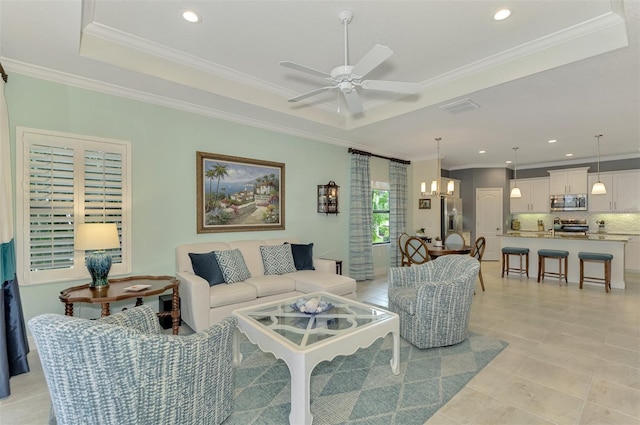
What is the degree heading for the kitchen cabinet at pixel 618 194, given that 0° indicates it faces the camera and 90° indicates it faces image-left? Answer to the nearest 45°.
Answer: approximately 0°

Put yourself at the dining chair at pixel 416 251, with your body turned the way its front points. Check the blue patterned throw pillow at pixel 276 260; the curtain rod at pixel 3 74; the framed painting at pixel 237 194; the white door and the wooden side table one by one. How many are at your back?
4

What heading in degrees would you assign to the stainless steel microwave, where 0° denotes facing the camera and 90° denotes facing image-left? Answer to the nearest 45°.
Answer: approximately 0°

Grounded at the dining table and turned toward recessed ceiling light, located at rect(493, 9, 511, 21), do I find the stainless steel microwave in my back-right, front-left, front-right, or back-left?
back-left

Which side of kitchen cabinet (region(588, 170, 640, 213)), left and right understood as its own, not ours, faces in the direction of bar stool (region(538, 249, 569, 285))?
front

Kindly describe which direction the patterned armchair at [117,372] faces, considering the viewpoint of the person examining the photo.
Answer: facing away from the viewer and to the right of the viewer

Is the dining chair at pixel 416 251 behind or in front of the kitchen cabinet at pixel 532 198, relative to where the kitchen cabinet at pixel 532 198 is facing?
in front

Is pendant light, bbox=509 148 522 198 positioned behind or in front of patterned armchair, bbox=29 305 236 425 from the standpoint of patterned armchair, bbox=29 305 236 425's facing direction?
in front

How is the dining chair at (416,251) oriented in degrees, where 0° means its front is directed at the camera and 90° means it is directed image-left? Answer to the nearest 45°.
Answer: approximately 225°

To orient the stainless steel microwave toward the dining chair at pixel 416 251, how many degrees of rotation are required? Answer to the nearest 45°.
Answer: approximately 45° to its right

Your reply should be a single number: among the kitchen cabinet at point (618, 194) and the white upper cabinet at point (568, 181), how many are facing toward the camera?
2

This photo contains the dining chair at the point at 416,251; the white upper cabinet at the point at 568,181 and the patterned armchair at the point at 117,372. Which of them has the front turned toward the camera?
the white upper cabinet

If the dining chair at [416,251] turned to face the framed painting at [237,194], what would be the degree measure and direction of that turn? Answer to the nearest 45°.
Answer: approximately 180°

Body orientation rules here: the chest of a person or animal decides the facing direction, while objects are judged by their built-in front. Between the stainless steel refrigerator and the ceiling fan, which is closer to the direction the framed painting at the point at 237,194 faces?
the ceiling fan

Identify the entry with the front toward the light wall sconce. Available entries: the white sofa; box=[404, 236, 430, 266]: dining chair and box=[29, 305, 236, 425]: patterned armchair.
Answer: the patterned armchair

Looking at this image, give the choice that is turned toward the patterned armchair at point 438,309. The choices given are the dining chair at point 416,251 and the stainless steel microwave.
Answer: the stainless steel microwave

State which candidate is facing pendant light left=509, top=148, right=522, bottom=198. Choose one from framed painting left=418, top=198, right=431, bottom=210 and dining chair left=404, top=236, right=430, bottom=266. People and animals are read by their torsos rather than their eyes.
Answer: the dining chair
